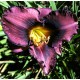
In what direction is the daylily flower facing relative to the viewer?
toward the camera
